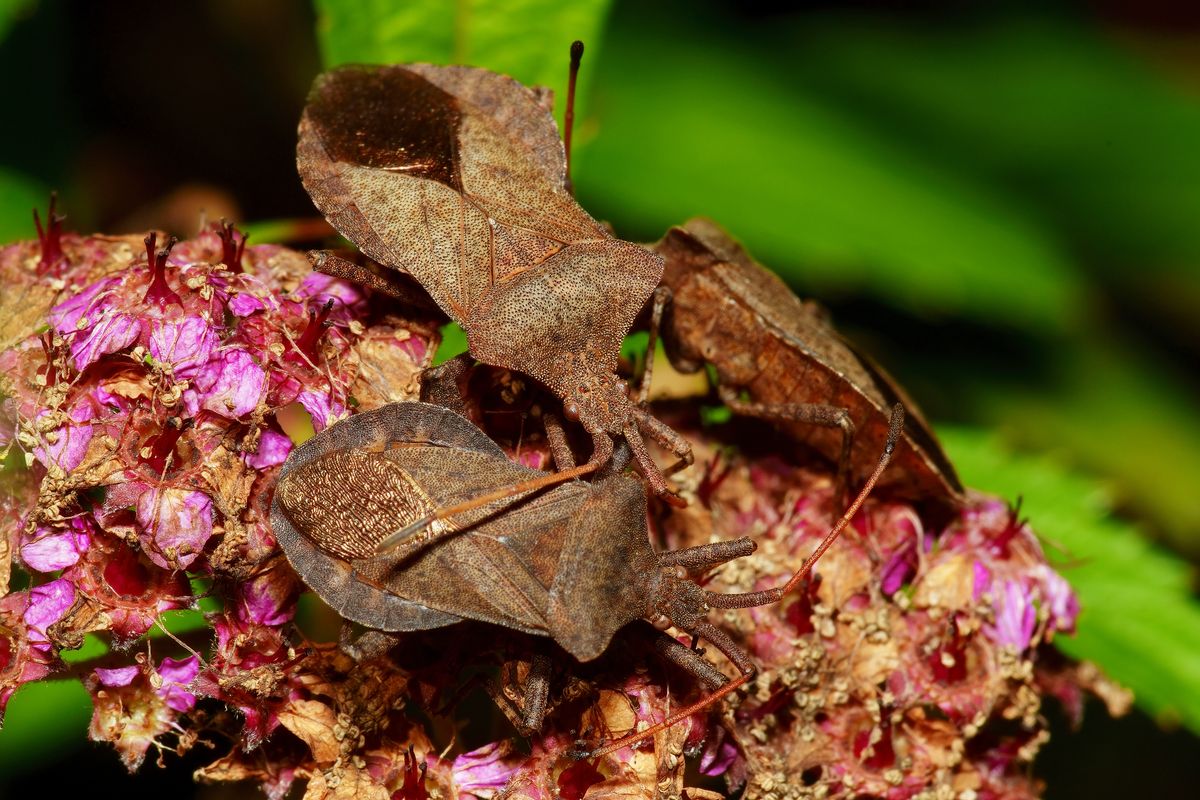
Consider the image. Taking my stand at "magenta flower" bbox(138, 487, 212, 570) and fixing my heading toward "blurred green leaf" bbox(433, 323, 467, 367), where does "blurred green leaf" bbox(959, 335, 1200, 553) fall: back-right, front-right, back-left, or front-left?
front-right

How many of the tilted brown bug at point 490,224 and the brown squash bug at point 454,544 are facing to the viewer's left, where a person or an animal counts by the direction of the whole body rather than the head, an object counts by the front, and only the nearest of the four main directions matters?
0

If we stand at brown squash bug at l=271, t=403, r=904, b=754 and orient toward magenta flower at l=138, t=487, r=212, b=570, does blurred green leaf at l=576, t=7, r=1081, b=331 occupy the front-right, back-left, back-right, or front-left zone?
back-right

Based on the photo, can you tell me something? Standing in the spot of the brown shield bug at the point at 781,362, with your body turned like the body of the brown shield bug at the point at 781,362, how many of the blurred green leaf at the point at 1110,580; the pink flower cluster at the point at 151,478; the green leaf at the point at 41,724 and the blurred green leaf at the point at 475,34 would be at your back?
1

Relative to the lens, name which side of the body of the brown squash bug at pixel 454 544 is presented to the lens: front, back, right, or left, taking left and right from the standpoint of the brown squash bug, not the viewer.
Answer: right

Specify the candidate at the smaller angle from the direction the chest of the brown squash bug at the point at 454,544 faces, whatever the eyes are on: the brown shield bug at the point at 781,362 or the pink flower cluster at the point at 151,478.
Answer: the brown shield bug

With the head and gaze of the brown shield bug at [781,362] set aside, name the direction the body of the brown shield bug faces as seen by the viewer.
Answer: to the viewer's left

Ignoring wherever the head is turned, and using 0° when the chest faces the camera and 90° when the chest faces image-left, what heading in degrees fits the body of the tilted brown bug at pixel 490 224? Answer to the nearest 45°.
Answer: approximately 315°

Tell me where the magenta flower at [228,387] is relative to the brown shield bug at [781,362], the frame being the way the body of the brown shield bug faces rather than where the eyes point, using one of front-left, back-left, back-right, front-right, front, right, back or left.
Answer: front-left

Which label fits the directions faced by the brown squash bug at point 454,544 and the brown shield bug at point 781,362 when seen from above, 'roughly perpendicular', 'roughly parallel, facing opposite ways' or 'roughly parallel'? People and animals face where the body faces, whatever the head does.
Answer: roughly parallel, facing opposite ways

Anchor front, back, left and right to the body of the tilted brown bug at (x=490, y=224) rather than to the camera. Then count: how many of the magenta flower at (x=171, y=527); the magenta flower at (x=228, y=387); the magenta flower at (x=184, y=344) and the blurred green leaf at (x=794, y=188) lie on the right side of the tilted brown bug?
3

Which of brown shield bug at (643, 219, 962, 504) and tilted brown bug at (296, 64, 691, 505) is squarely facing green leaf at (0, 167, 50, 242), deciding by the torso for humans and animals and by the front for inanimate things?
the brown shield bug

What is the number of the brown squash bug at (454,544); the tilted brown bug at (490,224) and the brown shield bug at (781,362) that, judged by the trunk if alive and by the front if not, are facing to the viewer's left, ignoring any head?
1
